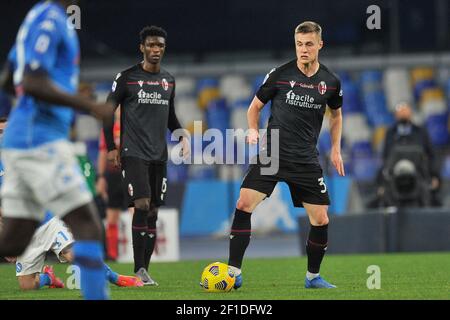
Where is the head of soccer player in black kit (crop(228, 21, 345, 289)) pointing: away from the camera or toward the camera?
toward the camera

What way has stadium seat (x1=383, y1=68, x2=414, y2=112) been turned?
toward the camera

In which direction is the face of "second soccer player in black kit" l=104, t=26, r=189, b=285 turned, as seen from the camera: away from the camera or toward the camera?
toward the camera

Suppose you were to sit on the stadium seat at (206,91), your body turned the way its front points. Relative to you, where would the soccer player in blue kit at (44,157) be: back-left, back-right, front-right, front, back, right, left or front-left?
front

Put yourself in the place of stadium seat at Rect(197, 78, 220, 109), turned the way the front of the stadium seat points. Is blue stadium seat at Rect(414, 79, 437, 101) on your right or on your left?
on your left

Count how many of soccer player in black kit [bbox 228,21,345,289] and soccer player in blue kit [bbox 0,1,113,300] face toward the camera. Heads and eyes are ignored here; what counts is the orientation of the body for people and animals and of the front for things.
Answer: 1

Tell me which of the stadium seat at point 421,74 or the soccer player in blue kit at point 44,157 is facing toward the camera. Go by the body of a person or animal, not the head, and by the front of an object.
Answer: the stadium seat

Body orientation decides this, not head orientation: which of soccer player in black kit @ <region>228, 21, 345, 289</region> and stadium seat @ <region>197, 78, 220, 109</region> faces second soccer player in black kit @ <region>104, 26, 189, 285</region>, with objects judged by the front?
the stadium seat

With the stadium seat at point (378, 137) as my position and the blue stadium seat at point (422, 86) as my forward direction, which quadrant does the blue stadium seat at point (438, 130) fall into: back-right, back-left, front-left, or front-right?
front-right

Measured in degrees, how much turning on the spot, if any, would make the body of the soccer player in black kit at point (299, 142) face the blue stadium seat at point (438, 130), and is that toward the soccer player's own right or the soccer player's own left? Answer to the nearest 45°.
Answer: approximately 180°

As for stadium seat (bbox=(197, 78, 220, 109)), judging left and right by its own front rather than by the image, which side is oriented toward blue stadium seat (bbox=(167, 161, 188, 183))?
front

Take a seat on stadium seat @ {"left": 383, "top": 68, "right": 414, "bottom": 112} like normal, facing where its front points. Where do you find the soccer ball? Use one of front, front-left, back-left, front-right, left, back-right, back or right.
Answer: front

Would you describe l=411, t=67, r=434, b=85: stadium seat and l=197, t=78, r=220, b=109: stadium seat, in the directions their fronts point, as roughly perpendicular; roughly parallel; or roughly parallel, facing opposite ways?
roughly parallel

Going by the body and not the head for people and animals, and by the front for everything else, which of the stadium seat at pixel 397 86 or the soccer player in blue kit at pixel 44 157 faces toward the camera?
the stadium seat

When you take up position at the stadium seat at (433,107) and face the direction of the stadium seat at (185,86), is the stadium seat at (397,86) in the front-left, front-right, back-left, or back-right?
front-right

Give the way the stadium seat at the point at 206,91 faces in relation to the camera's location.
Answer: facing the viewer
